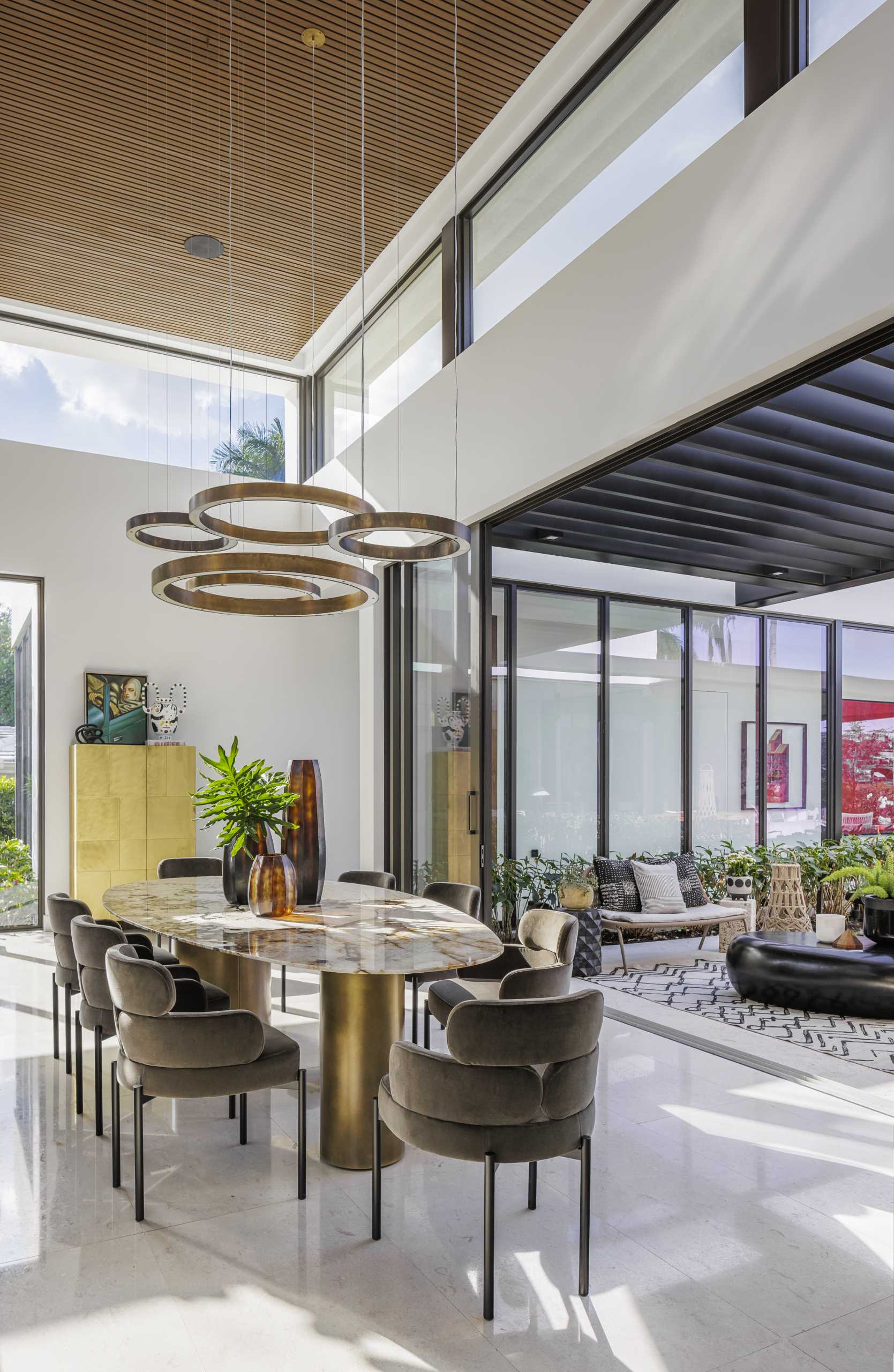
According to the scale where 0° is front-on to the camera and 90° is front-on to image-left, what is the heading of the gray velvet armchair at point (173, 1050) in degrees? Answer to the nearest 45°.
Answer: approximately 225°

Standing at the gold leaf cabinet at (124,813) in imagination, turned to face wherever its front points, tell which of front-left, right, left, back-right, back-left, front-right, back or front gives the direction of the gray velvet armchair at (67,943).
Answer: front

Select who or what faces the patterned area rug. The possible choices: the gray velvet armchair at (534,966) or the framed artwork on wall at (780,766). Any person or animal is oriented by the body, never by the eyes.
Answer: the framed artwork on wall

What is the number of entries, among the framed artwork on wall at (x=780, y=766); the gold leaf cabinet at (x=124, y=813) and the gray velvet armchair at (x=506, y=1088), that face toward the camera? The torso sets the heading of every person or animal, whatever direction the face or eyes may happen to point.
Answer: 2

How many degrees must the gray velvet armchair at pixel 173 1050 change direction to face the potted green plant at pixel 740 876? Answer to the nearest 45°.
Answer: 0° — it already faces it

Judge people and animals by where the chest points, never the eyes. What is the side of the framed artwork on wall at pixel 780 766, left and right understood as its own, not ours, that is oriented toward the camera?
front

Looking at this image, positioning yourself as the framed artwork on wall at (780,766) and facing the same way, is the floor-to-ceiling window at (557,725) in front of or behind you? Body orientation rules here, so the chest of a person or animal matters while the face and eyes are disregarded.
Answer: in front

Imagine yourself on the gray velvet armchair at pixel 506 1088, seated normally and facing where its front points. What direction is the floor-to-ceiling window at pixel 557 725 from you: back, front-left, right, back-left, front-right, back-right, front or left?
front-right

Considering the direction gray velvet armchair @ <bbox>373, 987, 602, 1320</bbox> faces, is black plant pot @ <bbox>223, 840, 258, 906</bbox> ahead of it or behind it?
ahead

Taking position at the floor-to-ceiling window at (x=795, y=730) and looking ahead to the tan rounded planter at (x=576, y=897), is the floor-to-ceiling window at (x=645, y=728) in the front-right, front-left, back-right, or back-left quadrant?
front-right

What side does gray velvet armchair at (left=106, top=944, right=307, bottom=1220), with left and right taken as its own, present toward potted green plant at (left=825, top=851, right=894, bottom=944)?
front

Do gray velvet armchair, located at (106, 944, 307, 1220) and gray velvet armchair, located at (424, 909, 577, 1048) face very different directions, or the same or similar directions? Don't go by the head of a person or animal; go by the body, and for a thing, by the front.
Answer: very different directions

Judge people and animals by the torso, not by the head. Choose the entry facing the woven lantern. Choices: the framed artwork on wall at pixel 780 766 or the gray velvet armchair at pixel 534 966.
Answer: the framed artwork on wall

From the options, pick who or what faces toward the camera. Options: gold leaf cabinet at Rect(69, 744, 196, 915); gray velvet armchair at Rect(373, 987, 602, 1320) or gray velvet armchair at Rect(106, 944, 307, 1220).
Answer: the gold leaf cabinet

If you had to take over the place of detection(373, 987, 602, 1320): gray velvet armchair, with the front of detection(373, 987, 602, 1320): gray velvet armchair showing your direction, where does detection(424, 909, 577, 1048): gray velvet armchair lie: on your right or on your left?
on your right

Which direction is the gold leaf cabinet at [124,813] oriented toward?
toward the camera

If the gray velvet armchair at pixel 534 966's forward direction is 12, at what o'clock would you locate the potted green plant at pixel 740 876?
The potted green plant is roughly at 5 o'clock from the gray velvet armchair.
